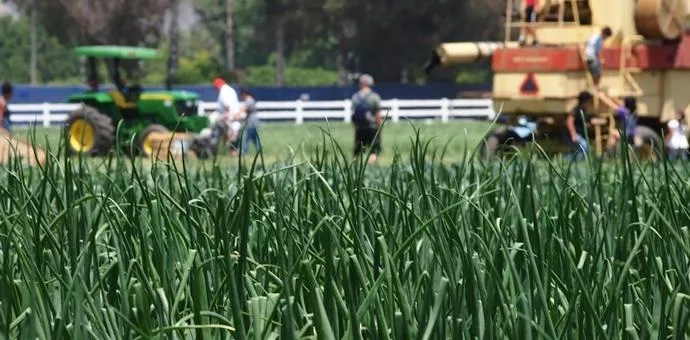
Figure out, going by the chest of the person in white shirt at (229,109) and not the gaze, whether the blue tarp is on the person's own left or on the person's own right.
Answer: on the person's own right

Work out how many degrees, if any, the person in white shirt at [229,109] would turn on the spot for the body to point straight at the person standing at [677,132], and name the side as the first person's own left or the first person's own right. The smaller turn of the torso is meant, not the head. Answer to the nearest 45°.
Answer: approximately 135° to the first person's own left

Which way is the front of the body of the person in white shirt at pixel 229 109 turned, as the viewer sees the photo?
to the viewer's left
